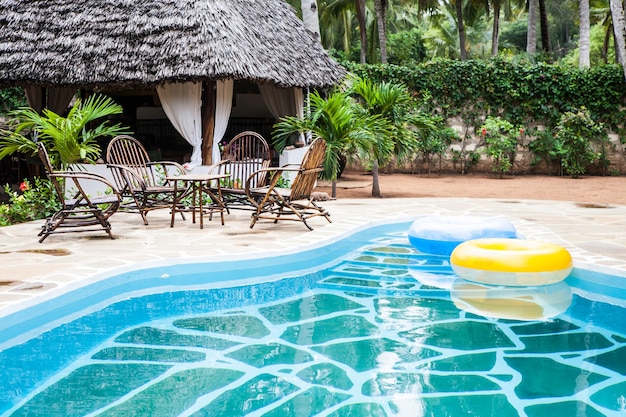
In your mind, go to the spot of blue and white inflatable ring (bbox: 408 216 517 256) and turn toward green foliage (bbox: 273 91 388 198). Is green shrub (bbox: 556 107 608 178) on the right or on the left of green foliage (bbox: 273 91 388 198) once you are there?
right

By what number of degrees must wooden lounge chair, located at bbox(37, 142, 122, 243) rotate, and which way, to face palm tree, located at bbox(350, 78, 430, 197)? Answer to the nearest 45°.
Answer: approximately 45° to its left

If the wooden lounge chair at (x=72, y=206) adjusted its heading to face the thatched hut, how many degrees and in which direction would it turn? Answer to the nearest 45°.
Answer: approximately 90° to its left

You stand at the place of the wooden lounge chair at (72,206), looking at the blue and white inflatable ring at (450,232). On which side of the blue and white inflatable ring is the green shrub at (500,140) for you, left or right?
left

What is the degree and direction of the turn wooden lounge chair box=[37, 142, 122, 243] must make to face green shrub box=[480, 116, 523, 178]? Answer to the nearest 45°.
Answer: approximately 45° to its left

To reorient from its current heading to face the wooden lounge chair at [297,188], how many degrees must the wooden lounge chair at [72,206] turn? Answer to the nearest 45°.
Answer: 0° — it already faces it

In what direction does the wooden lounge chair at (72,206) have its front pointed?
to the viewer's right

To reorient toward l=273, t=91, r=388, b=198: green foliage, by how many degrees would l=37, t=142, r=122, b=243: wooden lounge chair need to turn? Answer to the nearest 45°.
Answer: approximately 45° to its left
